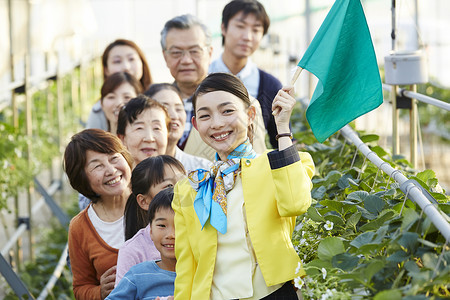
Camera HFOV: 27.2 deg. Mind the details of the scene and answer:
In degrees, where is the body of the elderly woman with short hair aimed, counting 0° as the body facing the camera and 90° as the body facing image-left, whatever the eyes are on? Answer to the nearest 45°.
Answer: approximately 315°

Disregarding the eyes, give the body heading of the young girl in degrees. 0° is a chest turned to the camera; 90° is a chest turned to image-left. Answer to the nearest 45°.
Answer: approximately 315°

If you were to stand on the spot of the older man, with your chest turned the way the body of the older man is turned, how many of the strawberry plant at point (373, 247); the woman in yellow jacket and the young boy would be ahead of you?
3

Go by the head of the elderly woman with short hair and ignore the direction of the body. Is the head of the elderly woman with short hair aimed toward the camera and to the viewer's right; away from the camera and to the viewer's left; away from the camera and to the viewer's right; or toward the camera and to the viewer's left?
toward the camera and to the viewer's right

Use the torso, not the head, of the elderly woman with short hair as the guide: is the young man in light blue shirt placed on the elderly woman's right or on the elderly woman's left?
on the elderly woman's left

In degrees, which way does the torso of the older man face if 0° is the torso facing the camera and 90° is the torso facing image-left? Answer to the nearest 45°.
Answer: approximately 0°

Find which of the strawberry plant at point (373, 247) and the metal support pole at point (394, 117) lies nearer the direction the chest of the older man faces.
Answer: the strawberry plant

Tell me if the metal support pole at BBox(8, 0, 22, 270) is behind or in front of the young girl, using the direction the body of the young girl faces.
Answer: behind
